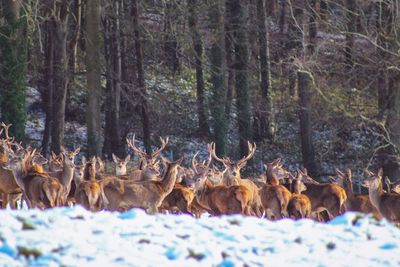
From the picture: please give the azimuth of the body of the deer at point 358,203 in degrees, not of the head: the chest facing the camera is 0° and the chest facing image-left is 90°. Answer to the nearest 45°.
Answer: approximately 90°

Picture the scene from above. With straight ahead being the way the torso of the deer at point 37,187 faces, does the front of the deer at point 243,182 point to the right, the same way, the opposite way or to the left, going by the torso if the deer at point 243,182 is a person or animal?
to the left

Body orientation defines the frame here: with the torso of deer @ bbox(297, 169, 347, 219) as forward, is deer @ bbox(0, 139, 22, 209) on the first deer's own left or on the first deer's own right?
on the first deer's own left

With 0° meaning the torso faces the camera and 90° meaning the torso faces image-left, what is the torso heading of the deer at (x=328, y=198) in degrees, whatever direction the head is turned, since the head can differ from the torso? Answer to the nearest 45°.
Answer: approximately 135°

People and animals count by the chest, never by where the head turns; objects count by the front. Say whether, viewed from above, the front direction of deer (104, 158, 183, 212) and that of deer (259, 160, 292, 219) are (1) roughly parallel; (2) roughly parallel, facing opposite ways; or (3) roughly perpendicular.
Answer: roughly perpendicular
